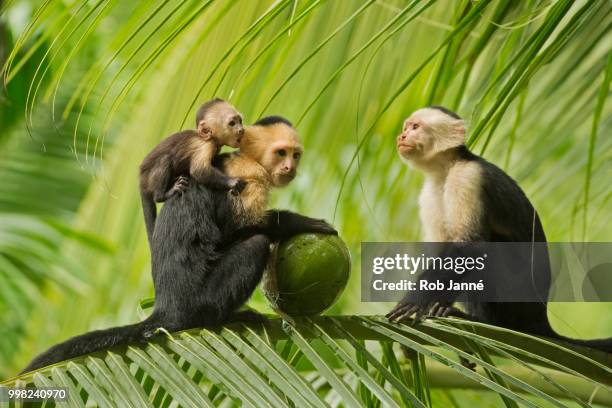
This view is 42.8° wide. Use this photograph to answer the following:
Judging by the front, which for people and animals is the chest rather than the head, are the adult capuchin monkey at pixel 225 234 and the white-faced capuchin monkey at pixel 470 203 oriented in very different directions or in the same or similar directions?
very different directions

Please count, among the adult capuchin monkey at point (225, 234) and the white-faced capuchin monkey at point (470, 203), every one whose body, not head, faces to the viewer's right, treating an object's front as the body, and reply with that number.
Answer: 1

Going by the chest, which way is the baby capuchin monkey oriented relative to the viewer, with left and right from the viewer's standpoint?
facing to the right of the viewer

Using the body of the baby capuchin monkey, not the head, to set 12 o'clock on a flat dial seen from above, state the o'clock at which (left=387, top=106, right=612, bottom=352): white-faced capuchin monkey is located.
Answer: The white-faced capuchin monkey is roughly at 11 o'clock from the baby capuchin monkey.

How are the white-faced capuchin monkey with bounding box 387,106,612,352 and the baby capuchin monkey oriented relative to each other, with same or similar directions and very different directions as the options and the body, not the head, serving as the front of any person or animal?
very different directions

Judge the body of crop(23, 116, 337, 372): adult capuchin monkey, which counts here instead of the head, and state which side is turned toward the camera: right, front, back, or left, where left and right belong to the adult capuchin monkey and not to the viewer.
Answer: right

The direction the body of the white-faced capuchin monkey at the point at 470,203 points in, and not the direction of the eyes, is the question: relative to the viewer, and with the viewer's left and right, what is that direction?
facing to the left of the viewer
